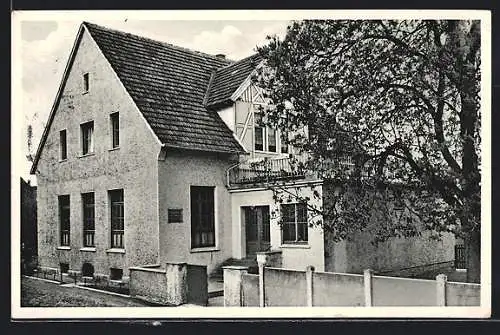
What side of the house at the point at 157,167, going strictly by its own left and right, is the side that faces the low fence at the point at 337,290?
front

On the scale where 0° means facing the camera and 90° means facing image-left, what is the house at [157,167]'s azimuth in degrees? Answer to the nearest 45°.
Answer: approximately 315°
